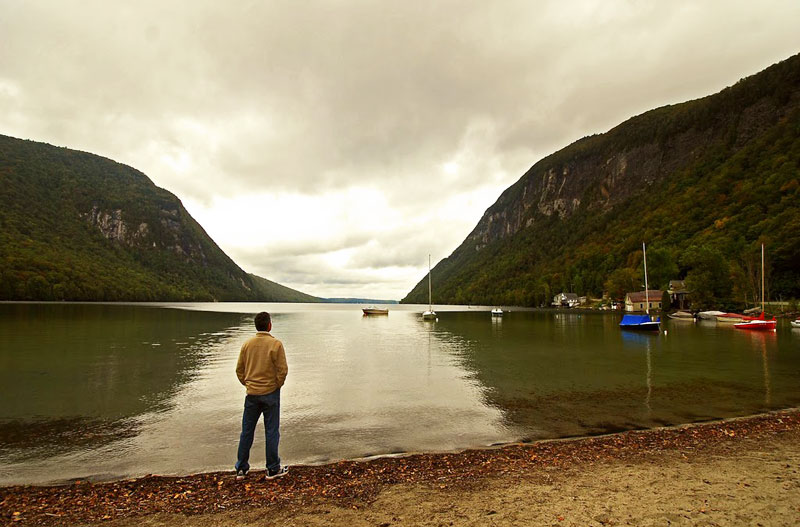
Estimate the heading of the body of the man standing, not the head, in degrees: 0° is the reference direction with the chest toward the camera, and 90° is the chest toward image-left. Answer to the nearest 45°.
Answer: approximately 180°
